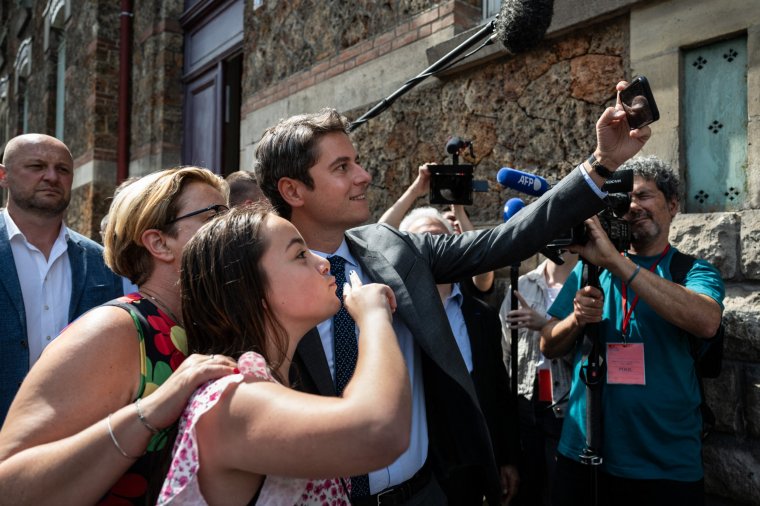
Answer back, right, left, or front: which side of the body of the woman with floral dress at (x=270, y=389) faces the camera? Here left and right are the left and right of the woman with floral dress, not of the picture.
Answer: right

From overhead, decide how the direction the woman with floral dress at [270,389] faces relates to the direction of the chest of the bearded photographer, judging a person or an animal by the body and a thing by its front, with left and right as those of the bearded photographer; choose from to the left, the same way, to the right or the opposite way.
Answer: the opposite way

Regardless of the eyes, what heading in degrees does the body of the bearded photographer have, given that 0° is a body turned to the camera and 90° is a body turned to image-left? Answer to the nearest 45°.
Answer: approximately 45°

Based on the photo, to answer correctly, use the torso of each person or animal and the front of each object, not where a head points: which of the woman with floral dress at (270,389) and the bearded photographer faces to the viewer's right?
the woman with floral dress

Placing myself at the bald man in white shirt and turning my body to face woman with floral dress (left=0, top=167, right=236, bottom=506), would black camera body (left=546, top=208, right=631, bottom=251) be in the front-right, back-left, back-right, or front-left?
front-left

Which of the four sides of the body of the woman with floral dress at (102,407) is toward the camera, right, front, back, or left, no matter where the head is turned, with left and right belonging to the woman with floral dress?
right

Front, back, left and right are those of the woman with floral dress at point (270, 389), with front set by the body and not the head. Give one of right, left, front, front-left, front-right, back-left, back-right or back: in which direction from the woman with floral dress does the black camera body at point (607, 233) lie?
front-left

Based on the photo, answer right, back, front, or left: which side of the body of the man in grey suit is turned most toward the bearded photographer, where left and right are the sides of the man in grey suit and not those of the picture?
left

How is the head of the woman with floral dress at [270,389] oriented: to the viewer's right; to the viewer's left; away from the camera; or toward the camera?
to the viewer's right

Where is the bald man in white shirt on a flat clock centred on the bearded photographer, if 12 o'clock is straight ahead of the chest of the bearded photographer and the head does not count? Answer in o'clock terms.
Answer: The bald man in white shirt is roughly at 1 o'clock from the bearded photographer.

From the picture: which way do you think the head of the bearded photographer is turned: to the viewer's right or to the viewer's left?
to the viewer's left

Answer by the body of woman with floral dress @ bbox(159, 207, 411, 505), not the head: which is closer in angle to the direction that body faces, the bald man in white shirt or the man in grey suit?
the man in grey suit

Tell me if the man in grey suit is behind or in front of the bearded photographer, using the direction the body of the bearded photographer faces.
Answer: in front

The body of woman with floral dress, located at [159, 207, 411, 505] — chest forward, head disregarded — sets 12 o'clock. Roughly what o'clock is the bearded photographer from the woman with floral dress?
The bearded photographer is roughly at 11 o'clock from the woman with floral dress.

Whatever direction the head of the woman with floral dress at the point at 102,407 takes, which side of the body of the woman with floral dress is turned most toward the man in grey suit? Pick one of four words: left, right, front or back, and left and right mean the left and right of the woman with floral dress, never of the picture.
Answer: front

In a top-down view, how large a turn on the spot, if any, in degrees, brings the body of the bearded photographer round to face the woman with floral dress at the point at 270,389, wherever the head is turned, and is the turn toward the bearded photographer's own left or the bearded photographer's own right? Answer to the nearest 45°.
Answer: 0° — they already face them

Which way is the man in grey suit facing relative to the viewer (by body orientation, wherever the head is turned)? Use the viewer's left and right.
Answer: facing the viewer and to the right of the viewer

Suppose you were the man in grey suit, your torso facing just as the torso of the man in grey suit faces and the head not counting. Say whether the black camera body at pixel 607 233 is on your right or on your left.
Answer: on your left

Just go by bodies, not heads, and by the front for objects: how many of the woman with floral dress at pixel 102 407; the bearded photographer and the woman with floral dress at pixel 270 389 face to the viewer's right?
2
